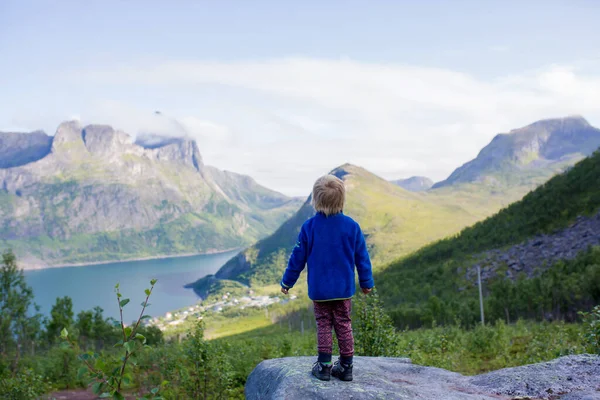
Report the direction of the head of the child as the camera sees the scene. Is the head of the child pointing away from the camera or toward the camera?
away from the camera

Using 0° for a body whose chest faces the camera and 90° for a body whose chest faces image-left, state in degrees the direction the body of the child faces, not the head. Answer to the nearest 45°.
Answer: approximately 180°
